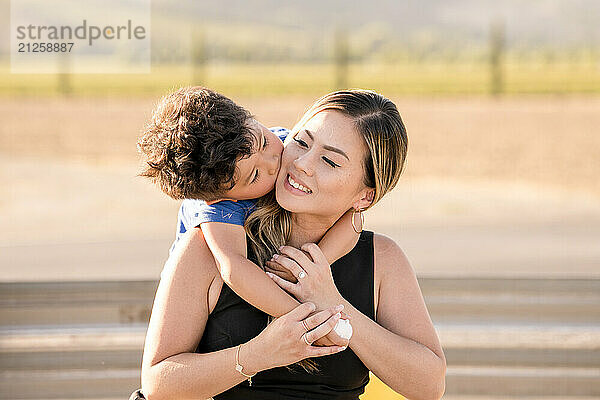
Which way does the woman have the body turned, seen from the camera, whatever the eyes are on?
toward the camera

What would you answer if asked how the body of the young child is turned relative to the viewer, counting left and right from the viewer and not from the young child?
facing the viewer and to the right of the viewer

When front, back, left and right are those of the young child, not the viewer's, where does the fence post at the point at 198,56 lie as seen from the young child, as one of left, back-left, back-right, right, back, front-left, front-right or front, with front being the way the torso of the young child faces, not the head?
back-left

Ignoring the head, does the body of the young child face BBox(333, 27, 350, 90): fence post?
no

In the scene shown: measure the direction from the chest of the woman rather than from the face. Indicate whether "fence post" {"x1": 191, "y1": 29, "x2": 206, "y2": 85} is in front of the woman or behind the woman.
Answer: behind

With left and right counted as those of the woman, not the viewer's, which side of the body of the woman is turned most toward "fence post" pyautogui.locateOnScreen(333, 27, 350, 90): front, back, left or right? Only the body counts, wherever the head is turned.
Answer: back

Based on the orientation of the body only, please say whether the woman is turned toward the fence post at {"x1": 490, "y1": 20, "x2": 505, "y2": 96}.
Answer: no

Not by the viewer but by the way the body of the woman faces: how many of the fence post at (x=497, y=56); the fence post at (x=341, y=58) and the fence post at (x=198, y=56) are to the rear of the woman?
3

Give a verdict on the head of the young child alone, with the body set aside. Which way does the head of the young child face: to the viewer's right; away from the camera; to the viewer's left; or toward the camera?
to the viewer's right

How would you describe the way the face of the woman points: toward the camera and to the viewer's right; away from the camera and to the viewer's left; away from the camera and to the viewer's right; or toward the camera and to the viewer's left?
toward the camera and to the viewer's left

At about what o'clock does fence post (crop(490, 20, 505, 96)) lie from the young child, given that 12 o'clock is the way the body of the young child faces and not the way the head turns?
The fence post is roughly at 8 o'clock from the young child.
